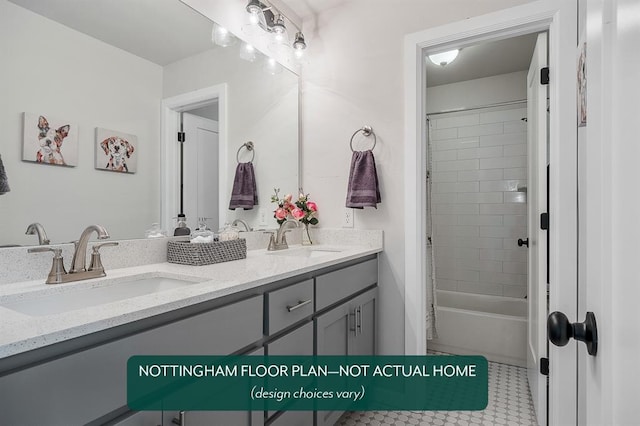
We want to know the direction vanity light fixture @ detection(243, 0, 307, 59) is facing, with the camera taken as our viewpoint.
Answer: facing the viewer and to the right of the viewer

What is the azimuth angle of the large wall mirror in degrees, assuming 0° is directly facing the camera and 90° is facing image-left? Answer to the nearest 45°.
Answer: approximately 315°

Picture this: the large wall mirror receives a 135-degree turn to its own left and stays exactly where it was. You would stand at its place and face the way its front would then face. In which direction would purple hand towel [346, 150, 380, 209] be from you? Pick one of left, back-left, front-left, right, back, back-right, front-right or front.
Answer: right

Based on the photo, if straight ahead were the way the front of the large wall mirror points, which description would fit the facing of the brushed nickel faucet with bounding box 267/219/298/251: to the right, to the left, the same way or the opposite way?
the same way

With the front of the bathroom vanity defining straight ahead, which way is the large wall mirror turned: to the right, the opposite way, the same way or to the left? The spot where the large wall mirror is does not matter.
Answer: the same way

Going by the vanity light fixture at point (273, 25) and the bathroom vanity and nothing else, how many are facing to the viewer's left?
0

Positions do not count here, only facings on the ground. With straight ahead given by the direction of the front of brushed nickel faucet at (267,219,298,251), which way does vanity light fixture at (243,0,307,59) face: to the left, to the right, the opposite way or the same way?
the same way

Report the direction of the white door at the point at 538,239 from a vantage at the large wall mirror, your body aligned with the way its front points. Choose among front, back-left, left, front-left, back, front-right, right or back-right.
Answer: front-left

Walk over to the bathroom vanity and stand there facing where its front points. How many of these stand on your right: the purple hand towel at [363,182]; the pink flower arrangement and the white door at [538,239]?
0

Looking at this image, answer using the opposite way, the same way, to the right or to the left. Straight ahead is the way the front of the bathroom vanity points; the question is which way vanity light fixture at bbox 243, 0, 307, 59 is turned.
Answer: the same way

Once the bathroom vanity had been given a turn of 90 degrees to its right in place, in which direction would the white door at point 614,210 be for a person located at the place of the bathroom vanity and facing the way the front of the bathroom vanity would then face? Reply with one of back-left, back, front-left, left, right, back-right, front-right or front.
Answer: left

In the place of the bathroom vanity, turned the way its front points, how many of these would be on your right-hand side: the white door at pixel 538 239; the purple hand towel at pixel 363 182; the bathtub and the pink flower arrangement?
0

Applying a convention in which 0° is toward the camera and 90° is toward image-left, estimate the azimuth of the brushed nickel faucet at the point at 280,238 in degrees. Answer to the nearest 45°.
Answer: approximately 315°
